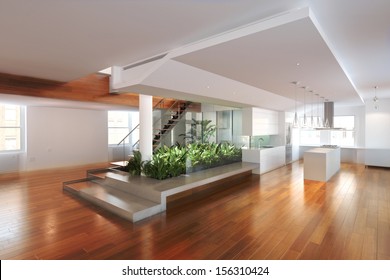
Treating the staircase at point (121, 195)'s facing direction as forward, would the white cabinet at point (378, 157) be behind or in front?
behind

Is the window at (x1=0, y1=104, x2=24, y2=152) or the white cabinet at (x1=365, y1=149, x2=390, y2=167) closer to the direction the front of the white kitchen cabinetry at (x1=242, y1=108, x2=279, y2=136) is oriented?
the white cabinet

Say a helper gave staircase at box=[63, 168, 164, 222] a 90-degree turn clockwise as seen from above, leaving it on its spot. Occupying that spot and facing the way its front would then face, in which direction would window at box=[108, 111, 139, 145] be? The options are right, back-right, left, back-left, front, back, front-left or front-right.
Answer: front-right

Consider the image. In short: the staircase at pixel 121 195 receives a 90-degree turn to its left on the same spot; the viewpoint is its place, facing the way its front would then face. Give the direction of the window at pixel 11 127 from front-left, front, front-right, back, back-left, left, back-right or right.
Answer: back

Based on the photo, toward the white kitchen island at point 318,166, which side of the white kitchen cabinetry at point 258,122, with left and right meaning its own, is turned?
front

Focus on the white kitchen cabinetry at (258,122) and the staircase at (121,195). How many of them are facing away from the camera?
0

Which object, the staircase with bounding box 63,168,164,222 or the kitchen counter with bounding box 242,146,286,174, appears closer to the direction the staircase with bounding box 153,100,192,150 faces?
the staircase

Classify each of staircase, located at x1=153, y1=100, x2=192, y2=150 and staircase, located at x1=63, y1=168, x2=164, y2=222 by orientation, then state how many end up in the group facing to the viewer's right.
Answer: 0

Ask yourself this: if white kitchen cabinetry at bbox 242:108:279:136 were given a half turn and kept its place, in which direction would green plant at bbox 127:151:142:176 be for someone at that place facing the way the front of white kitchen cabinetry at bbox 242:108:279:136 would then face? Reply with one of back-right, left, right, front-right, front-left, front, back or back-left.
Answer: left

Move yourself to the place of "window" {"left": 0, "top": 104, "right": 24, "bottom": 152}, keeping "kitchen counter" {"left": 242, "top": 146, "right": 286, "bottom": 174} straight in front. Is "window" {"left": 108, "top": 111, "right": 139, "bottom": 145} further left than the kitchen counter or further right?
left

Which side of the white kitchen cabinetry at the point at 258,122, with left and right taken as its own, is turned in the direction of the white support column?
right
